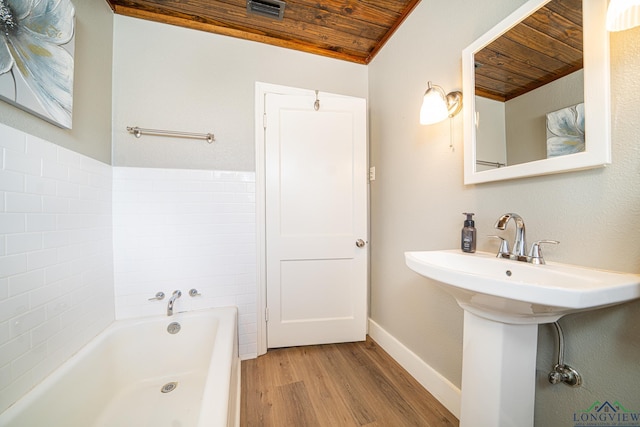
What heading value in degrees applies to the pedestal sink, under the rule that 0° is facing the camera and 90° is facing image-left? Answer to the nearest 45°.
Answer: approximately 45°

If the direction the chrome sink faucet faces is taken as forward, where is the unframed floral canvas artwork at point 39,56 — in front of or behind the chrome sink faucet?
in front

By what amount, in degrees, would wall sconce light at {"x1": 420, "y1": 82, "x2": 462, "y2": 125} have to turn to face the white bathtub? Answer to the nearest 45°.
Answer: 0° — it already faces it

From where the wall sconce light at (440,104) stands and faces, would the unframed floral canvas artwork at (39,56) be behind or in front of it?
in front

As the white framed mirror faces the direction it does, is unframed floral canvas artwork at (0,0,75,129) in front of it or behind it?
in front

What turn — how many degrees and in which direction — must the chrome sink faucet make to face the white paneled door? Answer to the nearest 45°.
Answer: approximately 45° to its right

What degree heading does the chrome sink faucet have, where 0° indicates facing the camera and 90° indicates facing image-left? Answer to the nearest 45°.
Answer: approximately 45°

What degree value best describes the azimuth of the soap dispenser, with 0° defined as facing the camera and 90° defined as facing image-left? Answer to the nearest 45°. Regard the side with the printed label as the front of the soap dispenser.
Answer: approximately 45°
